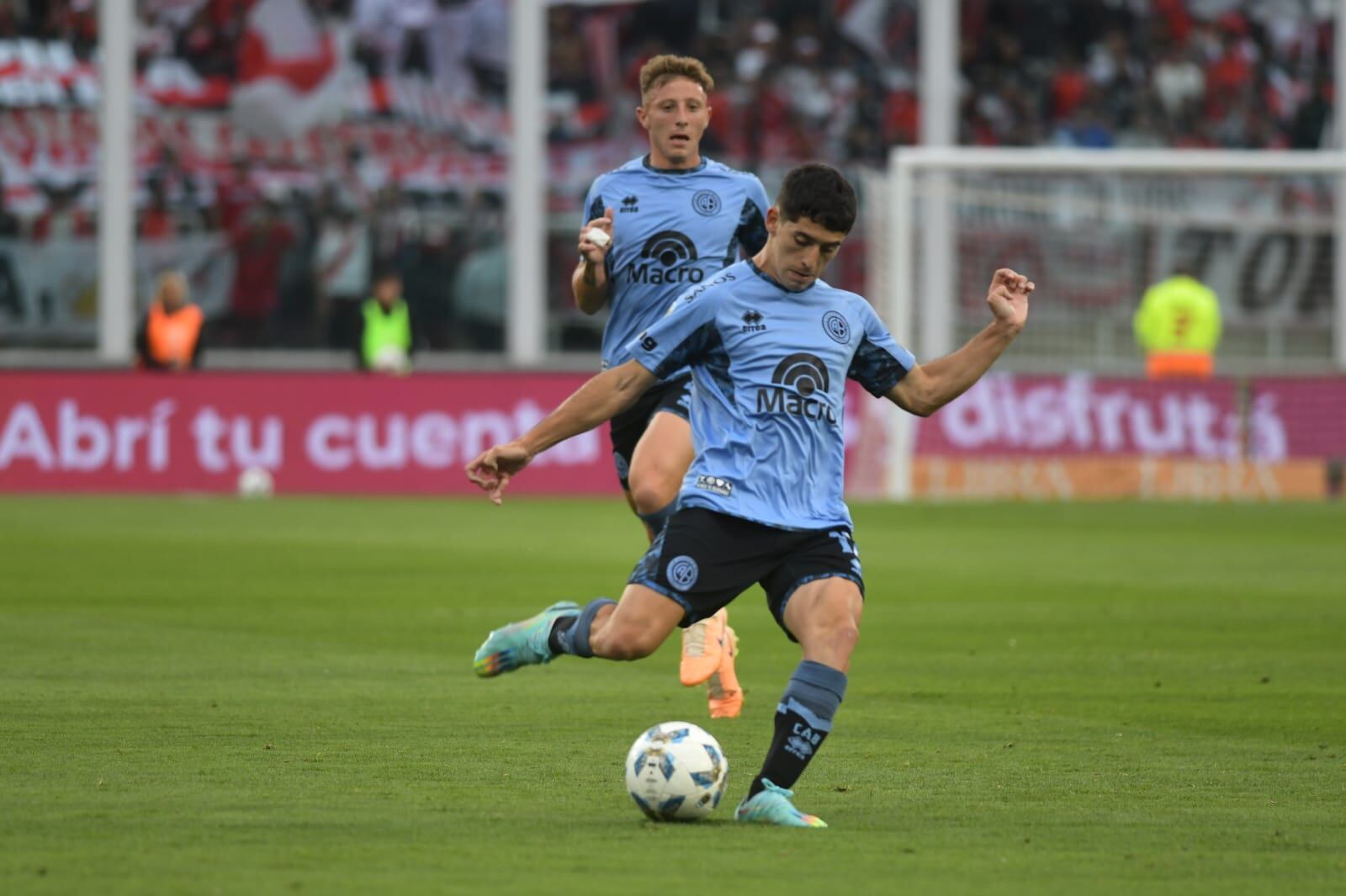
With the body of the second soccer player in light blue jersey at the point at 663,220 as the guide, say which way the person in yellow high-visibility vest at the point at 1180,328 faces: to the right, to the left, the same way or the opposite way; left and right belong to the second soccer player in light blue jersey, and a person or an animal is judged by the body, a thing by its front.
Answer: the opposite way

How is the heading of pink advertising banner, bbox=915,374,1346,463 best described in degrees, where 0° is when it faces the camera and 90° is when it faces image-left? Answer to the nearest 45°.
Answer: approximately 0°

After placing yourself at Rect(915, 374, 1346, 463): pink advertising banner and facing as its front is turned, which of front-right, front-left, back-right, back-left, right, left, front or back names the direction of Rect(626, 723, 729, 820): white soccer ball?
front

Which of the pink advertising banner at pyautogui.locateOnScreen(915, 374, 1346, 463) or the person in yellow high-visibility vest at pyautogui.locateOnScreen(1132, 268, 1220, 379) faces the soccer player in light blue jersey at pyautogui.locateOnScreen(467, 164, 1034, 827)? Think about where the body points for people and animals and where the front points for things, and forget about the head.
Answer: the pink advertising banner

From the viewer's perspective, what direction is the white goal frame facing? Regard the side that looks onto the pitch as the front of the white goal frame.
toward the camera

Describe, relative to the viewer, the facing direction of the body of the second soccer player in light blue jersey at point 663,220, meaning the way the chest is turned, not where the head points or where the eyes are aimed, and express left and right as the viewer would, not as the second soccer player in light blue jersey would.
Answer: facing the viewer

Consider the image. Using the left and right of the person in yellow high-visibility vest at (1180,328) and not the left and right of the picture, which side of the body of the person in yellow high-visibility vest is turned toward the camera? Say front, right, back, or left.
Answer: back

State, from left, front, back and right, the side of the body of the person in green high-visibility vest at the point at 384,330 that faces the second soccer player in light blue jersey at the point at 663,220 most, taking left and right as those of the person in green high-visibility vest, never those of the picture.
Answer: front

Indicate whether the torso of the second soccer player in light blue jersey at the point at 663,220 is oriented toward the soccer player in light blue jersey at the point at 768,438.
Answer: yes

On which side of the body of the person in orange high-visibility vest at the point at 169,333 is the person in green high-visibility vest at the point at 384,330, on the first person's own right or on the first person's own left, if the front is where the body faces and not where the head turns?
on the first person's own left
